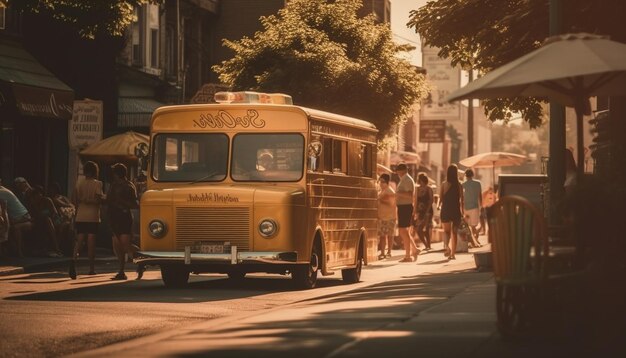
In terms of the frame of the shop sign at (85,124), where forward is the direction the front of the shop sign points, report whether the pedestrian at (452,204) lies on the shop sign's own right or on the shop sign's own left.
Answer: on the shop sign's own left

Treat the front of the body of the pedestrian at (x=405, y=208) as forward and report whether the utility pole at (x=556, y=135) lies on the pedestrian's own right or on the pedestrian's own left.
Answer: on the pedestrian's own left

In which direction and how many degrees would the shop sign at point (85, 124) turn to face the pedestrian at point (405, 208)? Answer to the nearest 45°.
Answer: approximately 90° to its left

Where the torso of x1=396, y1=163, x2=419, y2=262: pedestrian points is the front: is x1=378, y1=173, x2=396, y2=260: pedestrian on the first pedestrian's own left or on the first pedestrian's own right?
on the first pedestrian's own right

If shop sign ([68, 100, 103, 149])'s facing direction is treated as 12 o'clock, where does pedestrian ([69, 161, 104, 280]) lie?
The pedestrian is roughly at 12 o'clock from the shop sign.
